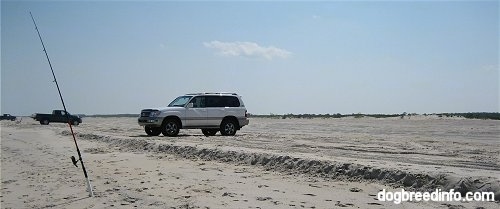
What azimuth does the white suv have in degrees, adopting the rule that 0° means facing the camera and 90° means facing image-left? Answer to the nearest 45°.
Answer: approximately 45°
